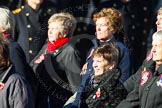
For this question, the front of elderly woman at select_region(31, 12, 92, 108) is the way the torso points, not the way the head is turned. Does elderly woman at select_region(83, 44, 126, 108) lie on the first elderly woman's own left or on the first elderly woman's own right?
on the first elderly woman's own left
